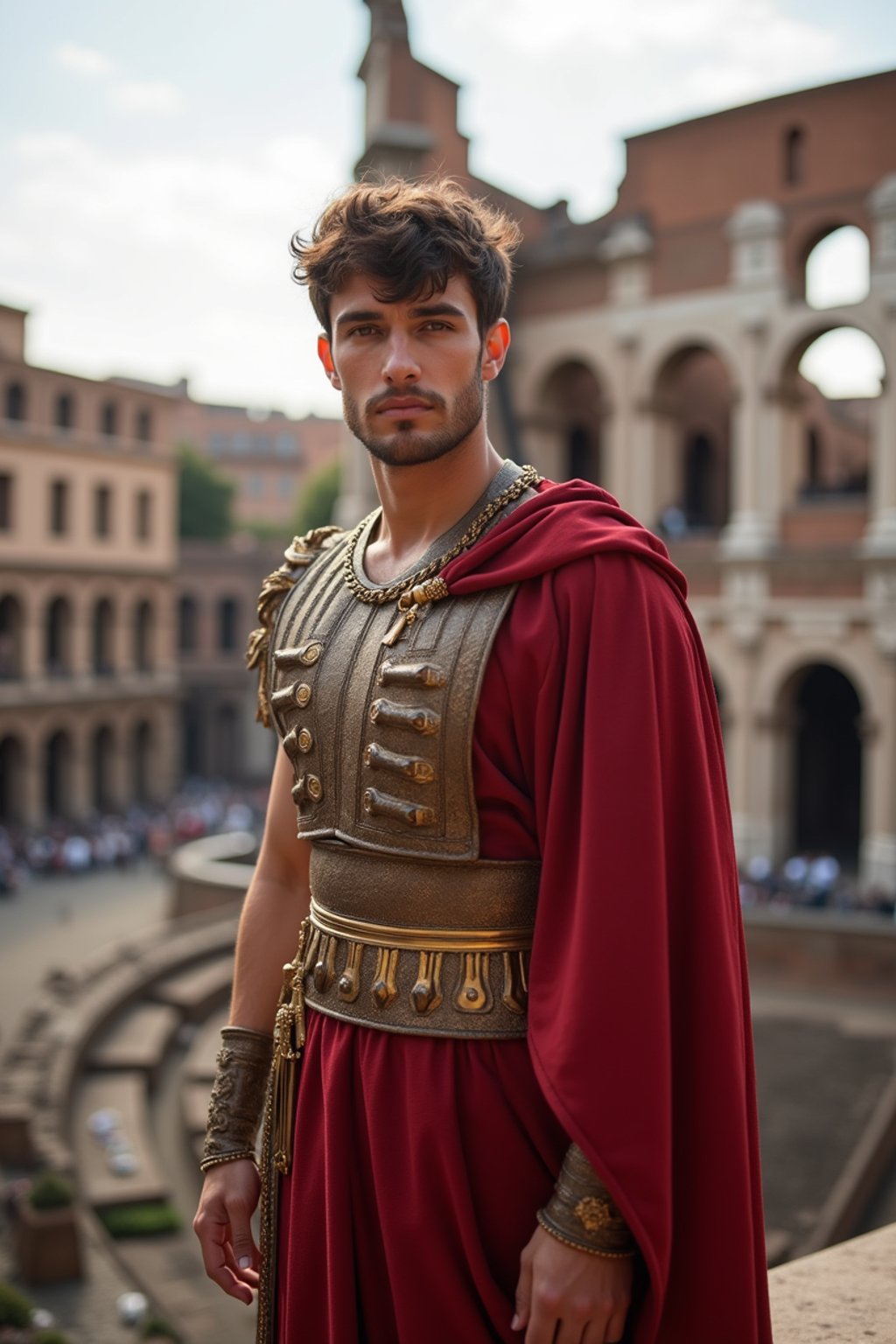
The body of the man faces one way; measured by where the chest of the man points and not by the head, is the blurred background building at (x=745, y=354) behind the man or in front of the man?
behind

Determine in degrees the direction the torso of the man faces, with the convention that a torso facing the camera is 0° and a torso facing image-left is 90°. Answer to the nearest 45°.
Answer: approximately 45°

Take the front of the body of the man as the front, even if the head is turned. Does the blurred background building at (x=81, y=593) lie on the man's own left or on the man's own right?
on the man's own right

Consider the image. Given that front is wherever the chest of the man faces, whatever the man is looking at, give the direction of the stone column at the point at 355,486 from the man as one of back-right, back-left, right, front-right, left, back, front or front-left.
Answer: back-right
